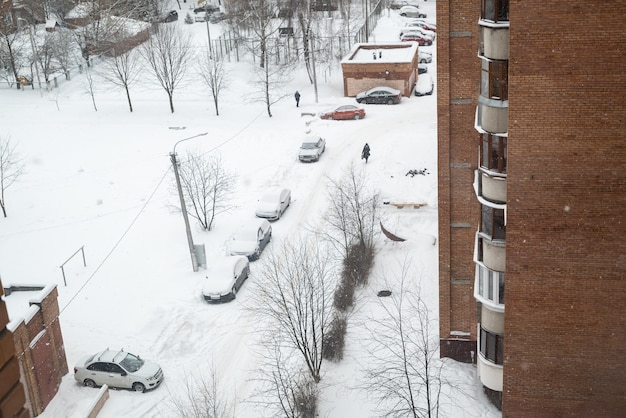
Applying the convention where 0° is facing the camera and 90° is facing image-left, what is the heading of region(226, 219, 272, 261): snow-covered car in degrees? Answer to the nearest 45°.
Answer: approximately 45°

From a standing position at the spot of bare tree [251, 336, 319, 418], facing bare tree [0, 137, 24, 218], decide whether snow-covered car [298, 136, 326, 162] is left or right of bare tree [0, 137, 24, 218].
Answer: right

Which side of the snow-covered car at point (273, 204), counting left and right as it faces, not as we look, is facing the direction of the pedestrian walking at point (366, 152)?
back

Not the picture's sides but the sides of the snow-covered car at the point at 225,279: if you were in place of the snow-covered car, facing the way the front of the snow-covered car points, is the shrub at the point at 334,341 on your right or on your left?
on your left

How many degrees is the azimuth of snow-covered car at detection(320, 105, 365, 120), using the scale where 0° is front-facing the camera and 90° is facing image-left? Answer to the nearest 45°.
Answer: approximately 90°

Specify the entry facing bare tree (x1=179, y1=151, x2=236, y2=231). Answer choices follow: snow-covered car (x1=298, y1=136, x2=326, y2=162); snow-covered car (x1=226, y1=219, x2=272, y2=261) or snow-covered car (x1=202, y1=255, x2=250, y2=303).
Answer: snow-covered car (x1=298, y1=136, x2=326, y2=162)

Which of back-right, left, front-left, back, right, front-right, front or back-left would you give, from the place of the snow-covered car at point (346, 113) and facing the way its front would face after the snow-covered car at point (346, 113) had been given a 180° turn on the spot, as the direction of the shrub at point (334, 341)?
right
